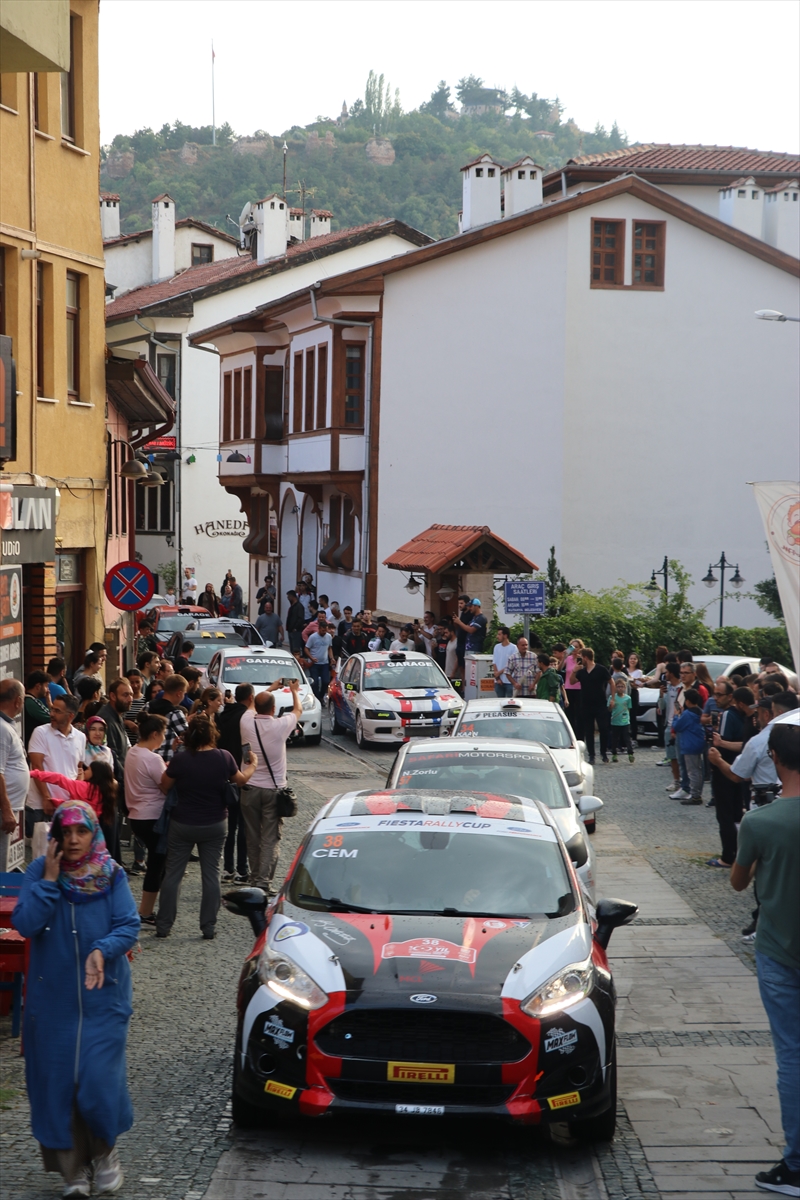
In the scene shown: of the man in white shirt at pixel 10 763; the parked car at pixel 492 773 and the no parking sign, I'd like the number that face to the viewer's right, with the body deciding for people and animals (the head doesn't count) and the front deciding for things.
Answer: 1

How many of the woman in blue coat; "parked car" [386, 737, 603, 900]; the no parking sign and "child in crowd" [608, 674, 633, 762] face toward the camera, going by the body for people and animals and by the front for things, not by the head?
4

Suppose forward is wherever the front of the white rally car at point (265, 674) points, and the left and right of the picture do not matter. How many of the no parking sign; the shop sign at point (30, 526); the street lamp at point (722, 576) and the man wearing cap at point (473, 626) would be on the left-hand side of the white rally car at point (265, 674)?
2

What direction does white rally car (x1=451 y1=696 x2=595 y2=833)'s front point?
toward the camera

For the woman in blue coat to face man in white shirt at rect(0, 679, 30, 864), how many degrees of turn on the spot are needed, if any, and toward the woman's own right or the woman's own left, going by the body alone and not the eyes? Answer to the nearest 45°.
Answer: approximately 180°

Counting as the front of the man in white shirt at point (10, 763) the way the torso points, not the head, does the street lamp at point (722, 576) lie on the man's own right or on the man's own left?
on the man's own left

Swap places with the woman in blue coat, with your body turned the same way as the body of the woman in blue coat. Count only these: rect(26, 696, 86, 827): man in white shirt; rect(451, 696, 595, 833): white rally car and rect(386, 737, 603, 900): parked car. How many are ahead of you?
0

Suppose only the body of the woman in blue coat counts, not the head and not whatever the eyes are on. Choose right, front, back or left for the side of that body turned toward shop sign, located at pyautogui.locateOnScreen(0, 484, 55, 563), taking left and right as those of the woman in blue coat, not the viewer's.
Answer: back

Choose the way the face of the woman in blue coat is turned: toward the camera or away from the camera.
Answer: toward the camera

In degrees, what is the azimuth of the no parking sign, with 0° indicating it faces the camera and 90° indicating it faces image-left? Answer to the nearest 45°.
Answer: approximately 0°

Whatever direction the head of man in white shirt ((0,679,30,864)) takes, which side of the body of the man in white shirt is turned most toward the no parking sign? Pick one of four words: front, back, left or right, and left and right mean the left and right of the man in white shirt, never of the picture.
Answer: left

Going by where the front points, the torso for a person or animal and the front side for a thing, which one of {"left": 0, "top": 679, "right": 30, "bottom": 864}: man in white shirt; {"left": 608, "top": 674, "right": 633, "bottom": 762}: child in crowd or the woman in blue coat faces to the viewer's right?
the man in white shirt

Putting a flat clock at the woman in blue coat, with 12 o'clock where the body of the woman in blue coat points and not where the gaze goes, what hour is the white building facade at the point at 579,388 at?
The white building facade is roughly at 7 o'clock from the woman in blue coat.

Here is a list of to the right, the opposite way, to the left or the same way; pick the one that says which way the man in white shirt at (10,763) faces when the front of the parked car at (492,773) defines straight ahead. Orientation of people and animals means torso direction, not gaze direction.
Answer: to the left

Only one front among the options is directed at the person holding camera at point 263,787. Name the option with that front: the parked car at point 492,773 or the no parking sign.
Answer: the no parking sign

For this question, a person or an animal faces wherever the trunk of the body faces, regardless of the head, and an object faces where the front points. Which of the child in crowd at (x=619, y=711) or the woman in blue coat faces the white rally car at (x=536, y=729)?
the child in crowd

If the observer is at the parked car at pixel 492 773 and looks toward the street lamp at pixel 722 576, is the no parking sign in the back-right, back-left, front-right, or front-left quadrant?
front-left
